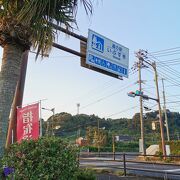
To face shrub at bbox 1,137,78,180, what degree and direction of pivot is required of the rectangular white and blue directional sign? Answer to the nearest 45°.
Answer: approximately 45° to its right

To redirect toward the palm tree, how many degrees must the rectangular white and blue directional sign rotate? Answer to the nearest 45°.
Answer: approximately 45° to its right

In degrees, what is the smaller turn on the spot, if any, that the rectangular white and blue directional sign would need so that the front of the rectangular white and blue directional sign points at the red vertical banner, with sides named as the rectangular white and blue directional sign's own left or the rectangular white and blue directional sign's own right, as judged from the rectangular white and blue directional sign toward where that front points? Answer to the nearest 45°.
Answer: approximately 90° to the rectangular white and blue directional sign's own right

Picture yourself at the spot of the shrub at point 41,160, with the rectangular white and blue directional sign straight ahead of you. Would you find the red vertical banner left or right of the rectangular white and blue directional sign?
left

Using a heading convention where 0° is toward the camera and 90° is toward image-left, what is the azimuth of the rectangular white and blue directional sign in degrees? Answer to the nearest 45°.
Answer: approximately 315°
